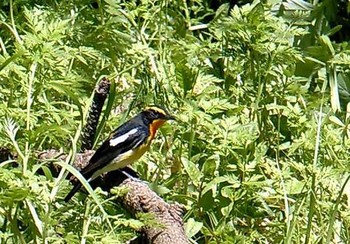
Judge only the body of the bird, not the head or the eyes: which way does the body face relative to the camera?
to the viewer's right
